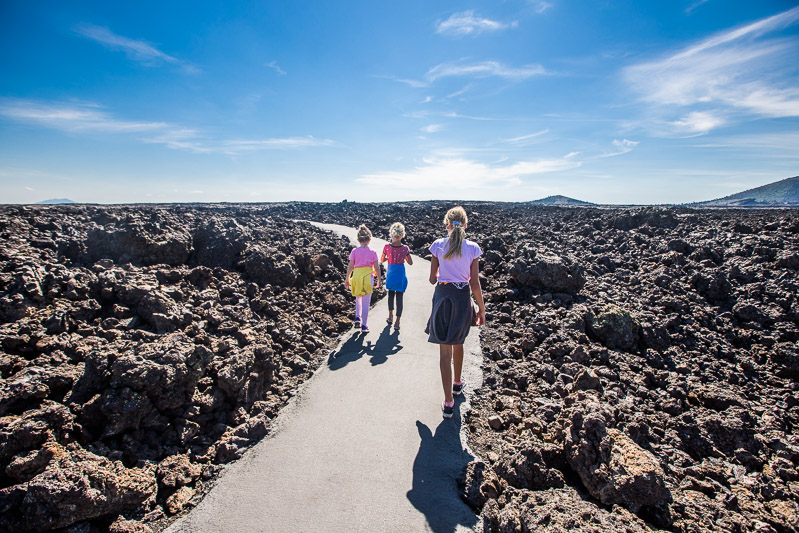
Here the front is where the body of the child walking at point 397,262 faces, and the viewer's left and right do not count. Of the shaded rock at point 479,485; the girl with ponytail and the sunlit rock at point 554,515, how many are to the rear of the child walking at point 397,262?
3

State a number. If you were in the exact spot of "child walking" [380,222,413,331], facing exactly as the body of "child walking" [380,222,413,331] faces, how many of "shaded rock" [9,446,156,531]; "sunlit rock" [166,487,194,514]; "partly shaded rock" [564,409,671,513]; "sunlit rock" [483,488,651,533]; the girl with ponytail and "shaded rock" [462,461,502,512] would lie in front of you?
0

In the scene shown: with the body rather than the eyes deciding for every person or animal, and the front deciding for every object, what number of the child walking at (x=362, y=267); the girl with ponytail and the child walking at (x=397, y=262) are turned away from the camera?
3

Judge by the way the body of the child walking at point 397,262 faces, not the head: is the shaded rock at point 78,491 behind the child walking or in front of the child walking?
behind

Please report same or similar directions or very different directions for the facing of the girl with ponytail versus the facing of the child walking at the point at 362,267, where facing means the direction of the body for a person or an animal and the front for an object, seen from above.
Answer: same or similar directions

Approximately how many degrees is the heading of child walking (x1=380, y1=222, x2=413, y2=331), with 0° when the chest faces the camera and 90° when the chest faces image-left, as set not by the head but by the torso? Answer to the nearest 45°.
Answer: approximately 180°

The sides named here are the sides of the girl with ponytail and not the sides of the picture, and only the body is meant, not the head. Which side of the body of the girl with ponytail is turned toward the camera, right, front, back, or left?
back

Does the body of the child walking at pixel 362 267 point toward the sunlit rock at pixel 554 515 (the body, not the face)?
no

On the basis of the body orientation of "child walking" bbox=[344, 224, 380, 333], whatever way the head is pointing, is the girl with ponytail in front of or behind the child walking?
behind

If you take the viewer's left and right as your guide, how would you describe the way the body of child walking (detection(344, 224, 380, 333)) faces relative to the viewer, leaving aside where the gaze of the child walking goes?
facing away from the viewer

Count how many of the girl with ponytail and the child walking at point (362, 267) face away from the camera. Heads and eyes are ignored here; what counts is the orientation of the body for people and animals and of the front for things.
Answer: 2

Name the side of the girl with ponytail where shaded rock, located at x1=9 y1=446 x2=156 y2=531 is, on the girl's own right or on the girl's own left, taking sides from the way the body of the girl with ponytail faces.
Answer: on the girl's own left

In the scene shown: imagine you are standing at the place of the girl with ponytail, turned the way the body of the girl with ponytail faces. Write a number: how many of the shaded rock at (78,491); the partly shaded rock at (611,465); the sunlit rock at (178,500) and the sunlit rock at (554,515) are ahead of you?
0

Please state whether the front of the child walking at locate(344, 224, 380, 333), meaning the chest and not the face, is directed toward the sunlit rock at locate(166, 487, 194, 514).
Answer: no

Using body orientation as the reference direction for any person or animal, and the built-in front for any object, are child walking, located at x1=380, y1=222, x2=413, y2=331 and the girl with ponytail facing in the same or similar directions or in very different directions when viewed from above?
same or similar directions

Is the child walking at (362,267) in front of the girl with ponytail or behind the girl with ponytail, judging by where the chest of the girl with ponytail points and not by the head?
in front

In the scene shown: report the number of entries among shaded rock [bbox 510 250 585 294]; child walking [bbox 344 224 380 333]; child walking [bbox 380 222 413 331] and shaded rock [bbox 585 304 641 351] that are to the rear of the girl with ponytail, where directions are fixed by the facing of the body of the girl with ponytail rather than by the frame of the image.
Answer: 0
